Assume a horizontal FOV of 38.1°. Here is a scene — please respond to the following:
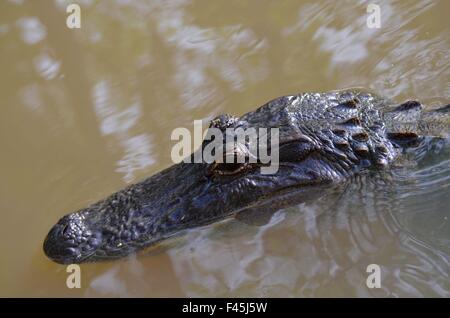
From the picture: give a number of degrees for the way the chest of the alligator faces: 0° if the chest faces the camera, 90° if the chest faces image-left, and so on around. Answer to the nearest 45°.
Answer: approximately 45°
